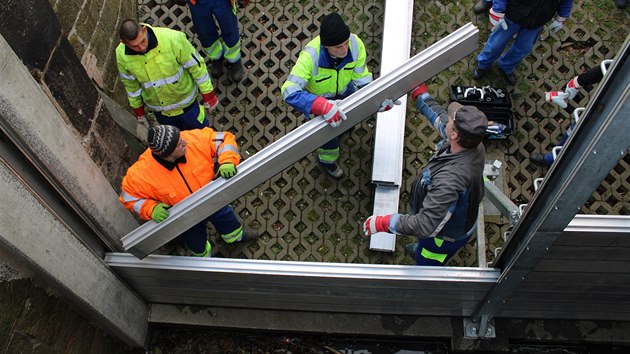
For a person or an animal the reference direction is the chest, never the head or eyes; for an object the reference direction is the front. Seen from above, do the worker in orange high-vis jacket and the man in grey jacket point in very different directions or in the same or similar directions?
very different directions

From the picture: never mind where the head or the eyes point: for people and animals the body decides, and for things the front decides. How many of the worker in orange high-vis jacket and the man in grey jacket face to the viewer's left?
1

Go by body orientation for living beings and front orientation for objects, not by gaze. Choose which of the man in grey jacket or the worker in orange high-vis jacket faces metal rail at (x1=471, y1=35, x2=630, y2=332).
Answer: the worker in orange high-vis jacket

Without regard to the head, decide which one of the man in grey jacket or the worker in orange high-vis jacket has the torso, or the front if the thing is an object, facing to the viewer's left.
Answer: the man in grey jacket

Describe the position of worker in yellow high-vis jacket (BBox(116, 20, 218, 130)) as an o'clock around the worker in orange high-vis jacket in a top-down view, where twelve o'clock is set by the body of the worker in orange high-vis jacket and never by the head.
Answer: The worker in yellow high-vis jacket is roughly at 8 o'clock from the worker in orange high-vis jacket.

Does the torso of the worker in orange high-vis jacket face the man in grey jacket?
no

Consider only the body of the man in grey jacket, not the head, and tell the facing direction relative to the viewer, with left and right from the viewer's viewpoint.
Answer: facing to the left of the viewer

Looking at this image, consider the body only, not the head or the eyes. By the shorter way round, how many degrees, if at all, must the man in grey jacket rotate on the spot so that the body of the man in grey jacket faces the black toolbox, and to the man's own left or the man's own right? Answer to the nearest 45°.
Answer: approximately 90° to the man's own right

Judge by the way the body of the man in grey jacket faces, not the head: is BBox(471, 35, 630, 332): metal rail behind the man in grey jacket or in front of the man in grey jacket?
behind

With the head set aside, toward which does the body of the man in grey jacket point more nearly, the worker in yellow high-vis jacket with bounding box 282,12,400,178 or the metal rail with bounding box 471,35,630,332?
the worker in yellow high-vis jacket
